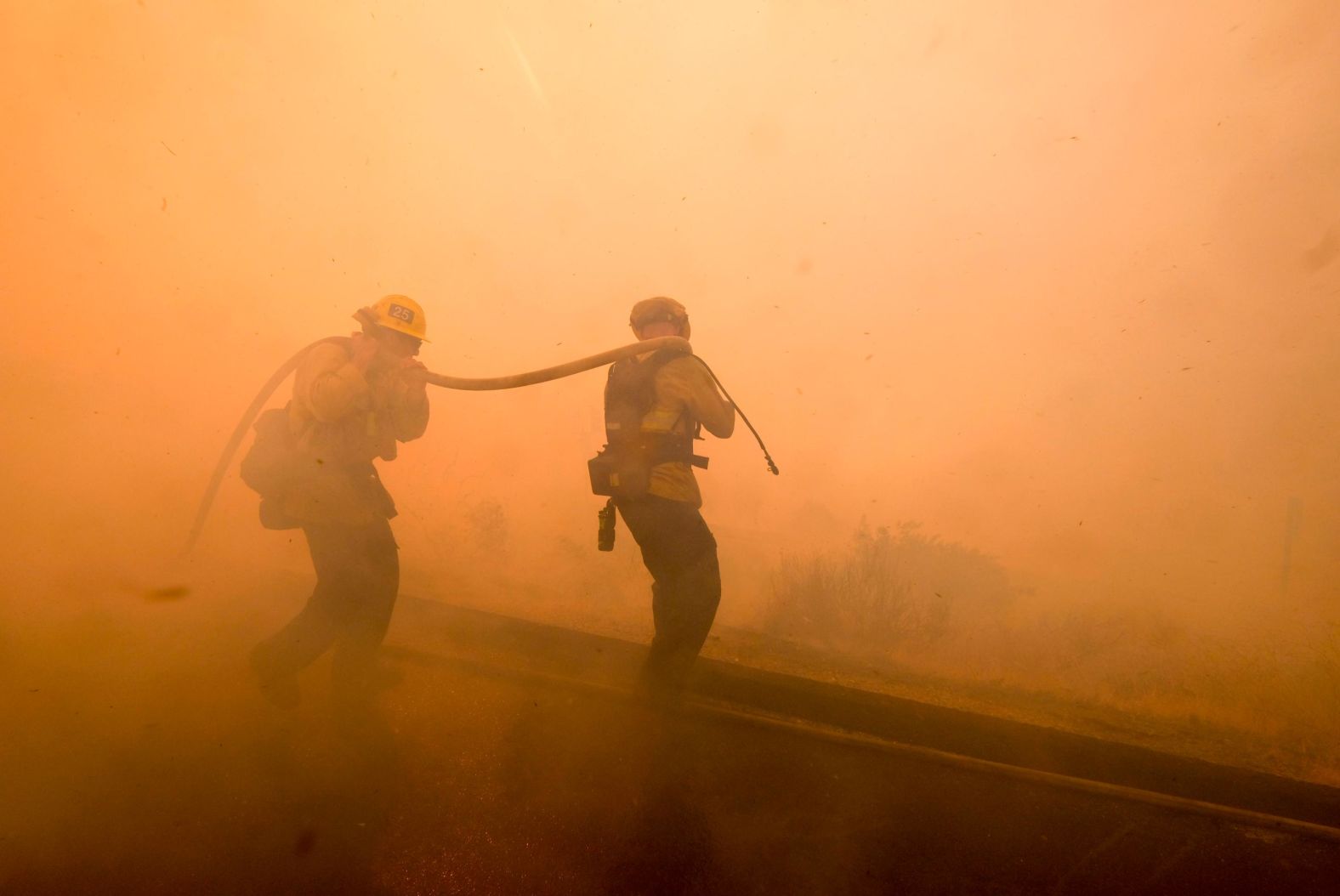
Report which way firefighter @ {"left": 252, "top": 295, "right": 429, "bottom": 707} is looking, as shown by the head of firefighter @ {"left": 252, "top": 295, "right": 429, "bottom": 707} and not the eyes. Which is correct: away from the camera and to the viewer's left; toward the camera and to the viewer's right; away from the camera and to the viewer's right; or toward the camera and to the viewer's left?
toward the camera and to the viewer's right

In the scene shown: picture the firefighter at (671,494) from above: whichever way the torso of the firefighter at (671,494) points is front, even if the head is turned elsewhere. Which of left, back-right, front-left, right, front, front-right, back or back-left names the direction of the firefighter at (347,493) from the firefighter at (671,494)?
back-left

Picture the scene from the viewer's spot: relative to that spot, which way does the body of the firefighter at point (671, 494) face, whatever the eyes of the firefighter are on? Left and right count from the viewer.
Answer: facing away from the viewer and to the right of the viewer

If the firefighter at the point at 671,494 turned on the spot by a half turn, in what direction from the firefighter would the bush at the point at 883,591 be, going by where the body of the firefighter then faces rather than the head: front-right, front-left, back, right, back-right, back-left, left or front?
back
